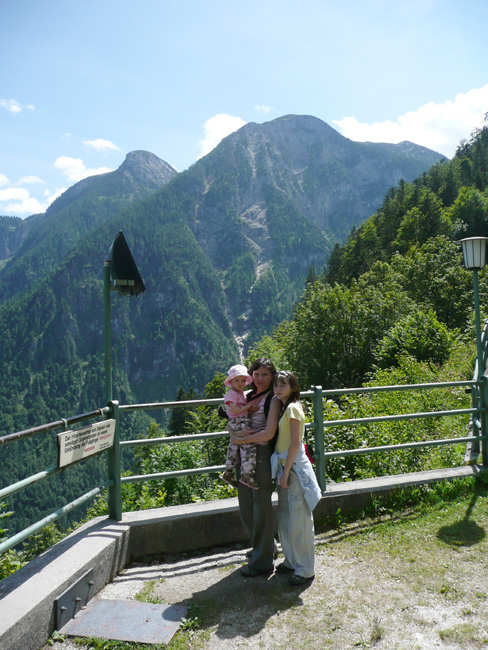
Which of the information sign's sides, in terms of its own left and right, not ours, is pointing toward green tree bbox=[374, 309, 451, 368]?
left

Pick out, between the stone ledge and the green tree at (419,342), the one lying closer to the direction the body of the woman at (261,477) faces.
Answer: the stone ledge

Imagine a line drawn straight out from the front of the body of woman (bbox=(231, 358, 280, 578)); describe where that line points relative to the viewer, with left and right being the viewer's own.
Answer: facing the viewer and to the left of the viewer

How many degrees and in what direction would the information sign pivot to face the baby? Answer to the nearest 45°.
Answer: approximately 45° to its left

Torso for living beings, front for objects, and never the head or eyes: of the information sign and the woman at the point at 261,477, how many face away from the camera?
0

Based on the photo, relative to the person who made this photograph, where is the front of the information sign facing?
facing the viewer and to the right of the viewer

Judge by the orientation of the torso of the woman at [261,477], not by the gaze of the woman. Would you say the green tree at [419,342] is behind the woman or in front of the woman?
behind
